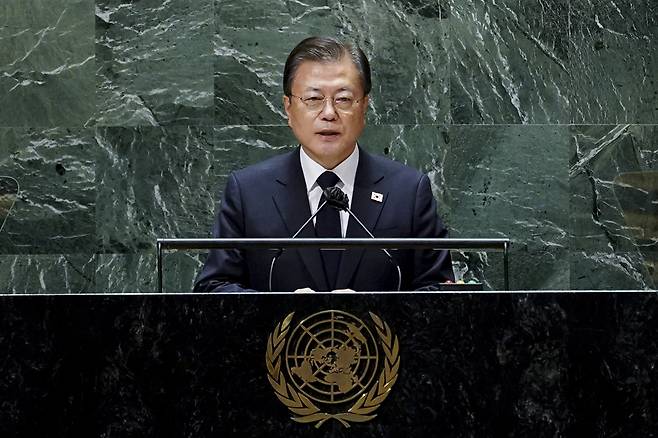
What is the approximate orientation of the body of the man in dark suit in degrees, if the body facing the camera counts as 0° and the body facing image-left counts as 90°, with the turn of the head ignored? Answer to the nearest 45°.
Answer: approximately 0°
